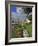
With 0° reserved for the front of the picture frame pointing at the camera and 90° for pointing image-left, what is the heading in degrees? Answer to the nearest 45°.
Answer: approximately 315°
